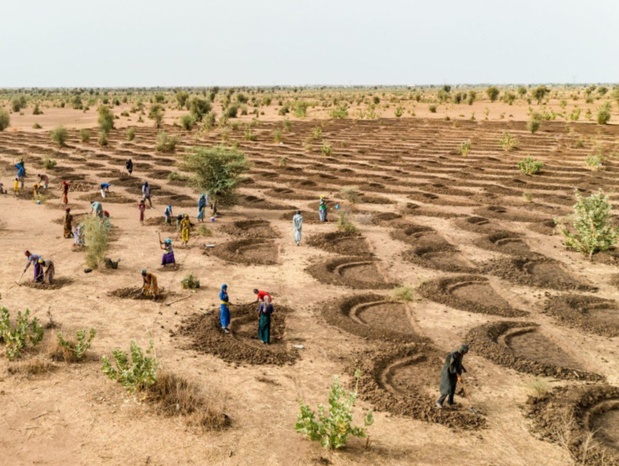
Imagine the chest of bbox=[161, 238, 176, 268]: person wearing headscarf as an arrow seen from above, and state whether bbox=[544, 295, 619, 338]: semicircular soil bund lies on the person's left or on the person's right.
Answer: on the person's left

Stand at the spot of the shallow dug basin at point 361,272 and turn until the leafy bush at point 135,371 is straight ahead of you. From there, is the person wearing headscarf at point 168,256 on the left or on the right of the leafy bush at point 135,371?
right

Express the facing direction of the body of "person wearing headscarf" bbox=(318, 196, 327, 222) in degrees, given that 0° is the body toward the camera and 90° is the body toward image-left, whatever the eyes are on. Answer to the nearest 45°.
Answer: approximately 0°
